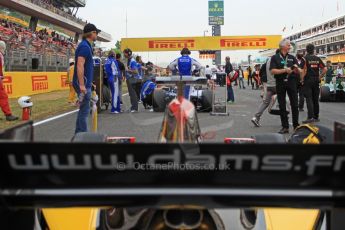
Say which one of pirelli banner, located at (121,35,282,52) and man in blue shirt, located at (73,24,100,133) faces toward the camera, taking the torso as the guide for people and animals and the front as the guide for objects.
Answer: the pirelli banner

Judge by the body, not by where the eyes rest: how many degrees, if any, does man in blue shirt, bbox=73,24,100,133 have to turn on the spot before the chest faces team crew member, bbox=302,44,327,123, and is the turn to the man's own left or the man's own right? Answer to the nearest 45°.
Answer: approximately 45° to the man's own left

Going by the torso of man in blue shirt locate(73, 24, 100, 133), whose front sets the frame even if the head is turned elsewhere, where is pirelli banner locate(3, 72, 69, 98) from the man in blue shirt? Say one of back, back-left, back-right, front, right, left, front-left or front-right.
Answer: left

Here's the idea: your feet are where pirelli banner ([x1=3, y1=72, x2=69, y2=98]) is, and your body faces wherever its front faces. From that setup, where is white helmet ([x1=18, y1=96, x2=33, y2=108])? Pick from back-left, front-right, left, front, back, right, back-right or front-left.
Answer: front-right

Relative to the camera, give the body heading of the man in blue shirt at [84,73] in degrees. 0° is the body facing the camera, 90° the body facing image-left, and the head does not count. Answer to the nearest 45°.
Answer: approximately 270°

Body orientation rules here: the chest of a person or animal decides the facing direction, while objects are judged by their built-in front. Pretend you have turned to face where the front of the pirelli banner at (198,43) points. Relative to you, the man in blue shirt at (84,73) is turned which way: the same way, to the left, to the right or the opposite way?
to the left

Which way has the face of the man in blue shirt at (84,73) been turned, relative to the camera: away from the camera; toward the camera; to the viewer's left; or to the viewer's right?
to the viewer's right

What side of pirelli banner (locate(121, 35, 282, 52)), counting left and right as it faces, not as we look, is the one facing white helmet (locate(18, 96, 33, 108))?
front

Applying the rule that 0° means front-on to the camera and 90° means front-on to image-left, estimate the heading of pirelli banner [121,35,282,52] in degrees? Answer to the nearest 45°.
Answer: approximately 0°

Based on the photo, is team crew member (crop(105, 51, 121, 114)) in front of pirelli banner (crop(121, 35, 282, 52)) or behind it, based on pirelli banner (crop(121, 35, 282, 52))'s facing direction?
in front

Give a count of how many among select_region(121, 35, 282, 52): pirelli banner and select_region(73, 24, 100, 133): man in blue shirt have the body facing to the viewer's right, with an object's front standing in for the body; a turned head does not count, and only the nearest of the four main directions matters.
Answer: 1

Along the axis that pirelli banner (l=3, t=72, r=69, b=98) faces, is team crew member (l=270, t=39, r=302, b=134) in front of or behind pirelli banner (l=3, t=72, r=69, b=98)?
in front
